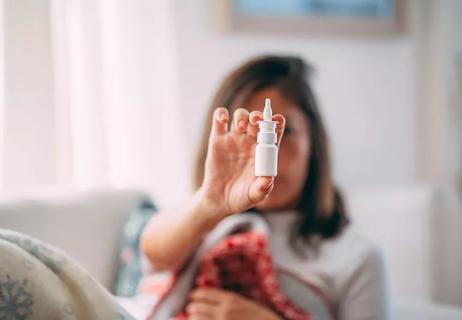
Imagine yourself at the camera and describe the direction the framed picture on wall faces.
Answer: facing the viewer

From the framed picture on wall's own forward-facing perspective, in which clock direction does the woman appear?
The woman is roughly at 12 o'clock from the framed picture on wall.

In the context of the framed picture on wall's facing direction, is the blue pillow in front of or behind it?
in front

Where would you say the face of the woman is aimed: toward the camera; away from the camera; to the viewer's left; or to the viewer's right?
toward the camera

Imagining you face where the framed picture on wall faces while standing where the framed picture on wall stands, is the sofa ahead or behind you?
ahead
